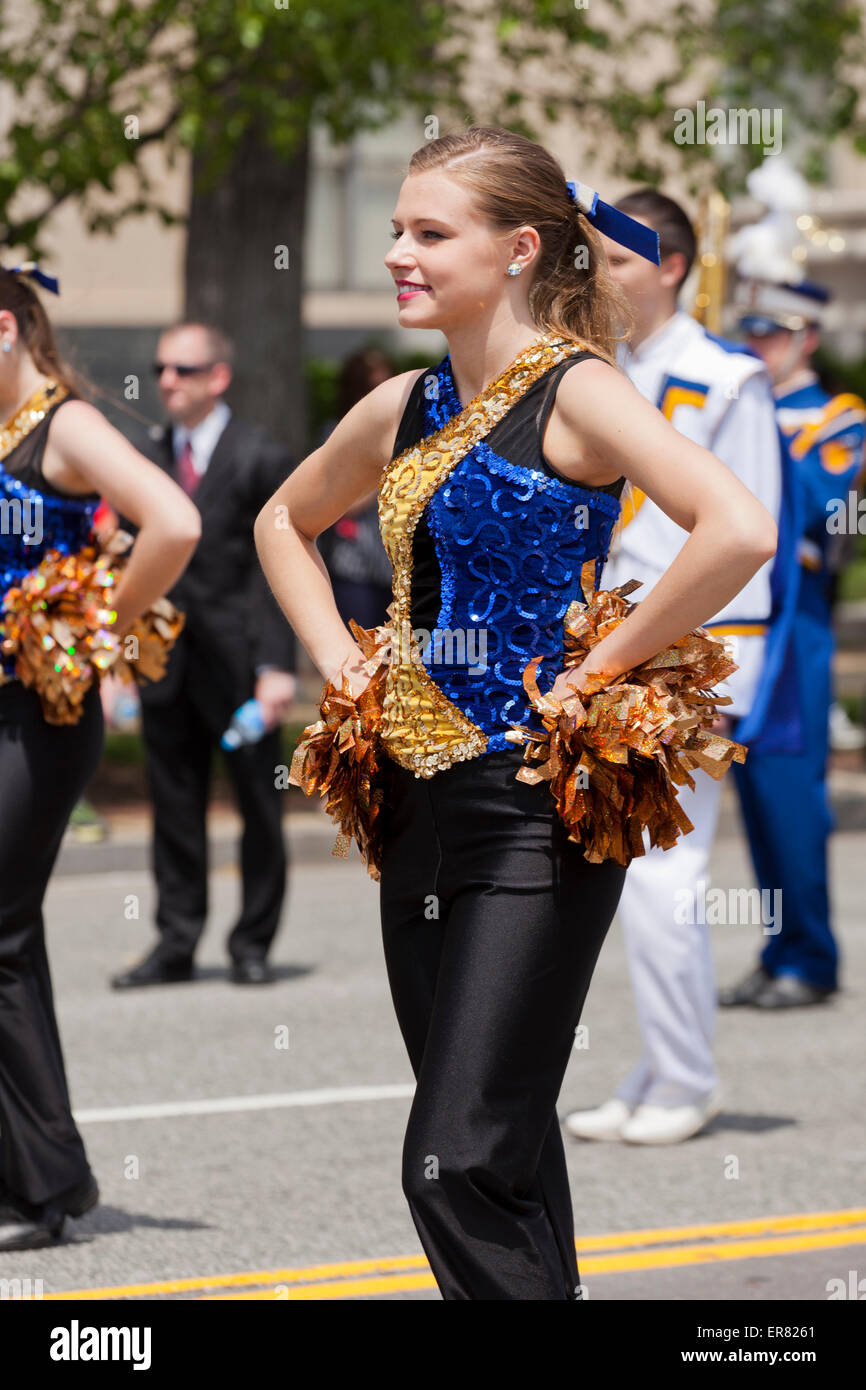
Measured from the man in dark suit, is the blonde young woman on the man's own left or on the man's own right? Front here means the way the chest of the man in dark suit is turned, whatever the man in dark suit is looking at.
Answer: on the man's own left

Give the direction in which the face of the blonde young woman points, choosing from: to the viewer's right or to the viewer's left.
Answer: to the viewer's left

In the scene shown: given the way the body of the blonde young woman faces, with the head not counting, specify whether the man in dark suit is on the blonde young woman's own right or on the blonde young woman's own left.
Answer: on the blonde young woman's own right

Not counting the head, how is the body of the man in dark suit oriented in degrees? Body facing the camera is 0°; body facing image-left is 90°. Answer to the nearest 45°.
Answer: approximately 45°

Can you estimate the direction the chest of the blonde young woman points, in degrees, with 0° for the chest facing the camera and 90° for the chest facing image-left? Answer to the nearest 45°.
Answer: approximately 45°

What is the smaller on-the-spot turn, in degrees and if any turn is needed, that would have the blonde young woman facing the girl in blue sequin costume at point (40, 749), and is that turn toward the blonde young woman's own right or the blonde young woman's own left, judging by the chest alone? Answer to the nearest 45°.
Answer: approximately 90° to the blonde young woman's own right

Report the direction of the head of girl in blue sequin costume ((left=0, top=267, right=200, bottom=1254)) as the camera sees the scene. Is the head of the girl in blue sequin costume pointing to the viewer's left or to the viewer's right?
to the viewer's left
